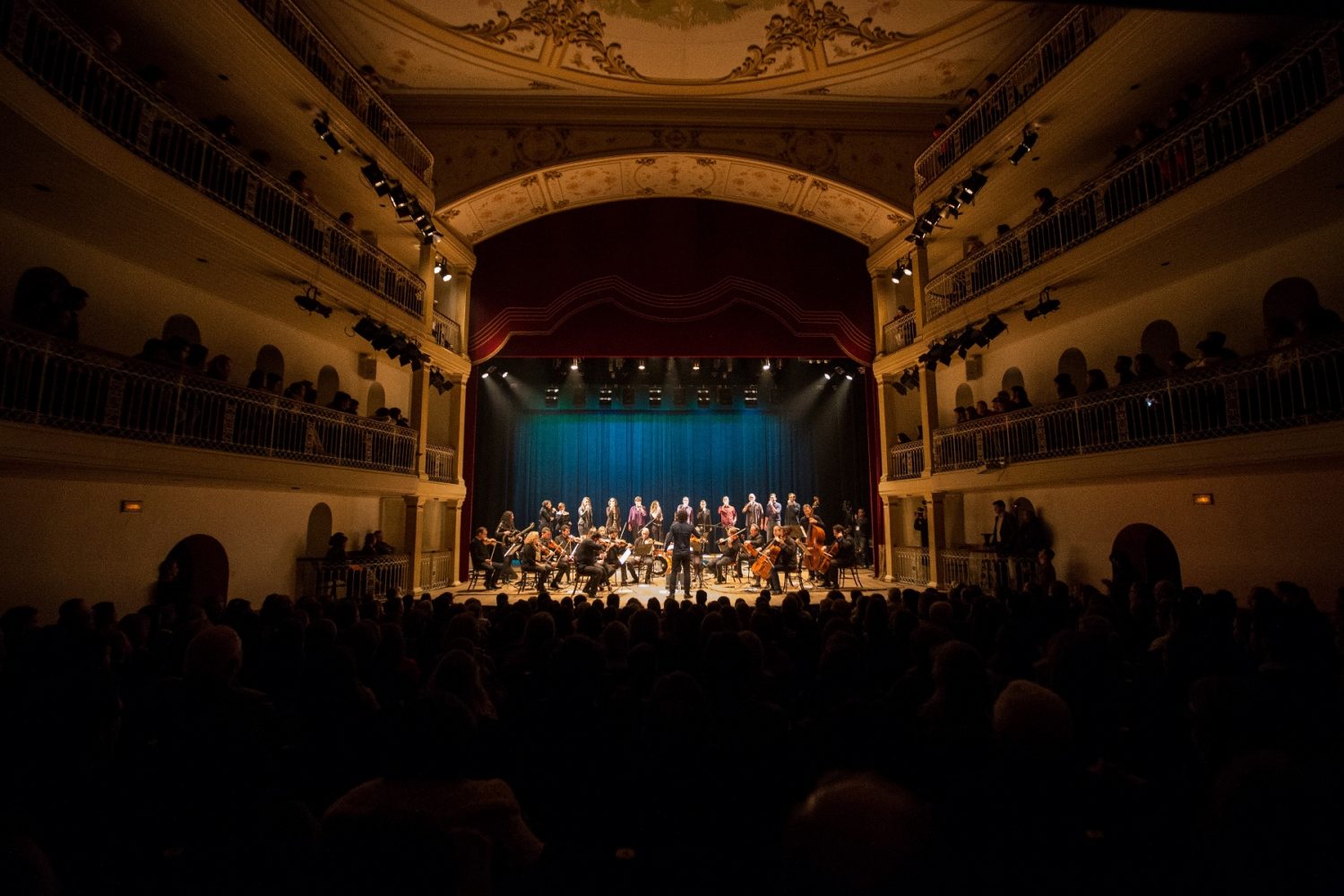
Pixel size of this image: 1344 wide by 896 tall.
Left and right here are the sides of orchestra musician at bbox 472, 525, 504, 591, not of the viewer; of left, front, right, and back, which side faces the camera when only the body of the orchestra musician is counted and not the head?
right

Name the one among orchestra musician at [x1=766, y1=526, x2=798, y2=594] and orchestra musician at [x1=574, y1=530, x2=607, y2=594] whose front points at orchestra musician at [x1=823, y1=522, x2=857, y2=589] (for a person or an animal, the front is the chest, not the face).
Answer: orchestra musician at [x1=574, y1=530, x2=607, y2=594]

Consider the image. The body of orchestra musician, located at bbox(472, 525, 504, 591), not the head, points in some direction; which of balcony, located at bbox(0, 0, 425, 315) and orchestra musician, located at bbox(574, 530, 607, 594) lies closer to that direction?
the orchestra musician

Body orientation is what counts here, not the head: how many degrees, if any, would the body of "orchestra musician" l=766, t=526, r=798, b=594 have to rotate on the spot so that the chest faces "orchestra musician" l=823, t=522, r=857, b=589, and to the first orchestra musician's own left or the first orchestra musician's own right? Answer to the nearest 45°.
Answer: approximately 135° to the first orchestra musician's own left

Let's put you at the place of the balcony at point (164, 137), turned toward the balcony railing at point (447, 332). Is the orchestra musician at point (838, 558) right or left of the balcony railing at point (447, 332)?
right

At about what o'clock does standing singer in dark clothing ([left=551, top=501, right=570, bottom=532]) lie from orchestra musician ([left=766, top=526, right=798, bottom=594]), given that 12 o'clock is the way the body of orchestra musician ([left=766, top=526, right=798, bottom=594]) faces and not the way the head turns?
standing singer in dark clothing ([left=551, top=501, right=570, bottom=532]) is roughly at 1 o'clock from orchestra musician ([left=766, top=526, right=798, bottom=594]).

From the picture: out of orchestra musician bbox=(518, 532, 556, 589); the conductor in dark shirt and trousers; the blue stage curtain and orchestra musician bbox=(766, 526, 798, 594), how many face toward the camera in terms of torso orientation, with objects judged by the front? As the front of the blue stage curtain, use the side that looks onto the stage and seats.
1

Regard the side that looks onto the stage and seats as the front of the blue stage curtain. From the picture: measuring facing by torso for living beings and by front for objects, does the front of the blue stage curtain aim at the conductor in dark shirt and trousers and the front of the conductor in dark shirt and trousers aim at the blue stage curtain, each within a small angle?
yes

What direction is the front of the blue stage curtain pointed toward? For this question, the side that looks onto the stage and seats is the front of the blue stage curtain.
toward the camera

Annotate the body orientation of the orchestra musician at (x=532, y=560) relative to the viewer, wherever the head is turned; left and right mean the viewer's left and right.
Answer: facing to the right of the viewer

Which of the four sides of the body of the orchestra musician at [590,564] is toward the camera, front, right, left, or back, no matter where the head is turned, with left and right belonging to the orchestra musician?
right

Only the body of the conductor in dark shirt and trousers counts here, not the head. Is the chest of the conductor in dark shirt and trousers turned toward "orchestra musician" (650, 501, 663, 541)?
yes

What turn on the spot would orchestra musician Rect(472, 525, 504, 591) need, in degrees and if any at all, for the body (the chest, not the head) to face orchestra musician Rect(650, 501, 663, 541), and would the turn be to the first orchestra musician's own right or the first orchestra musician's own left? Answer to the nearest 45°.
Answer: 0° — they already face them

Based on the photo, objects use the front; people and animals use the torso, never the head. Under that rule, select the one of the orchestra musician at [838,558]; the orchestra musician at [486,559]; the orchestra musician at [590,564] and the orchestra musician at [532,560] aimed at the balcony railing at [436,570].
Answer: the orchestra musician at [838,558]

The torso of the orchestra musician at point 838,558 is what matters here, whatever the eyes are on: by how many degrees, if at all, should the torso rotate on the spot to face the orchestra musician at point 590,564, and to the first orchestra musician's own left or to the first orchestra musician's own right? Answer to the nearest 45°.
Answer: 0° — they already face them

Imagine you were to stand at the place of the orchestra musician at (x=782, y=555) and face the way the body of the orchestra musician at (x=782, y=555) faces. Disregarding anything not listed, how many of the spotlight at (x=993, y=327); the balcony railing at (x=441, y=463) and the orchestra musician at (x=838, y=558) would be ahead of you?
1

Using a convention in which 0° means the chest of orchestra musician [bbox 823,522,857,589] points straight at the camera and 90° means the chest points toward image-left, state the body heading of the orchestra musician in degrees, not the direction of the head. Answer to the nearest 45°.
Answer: approximately 90°
